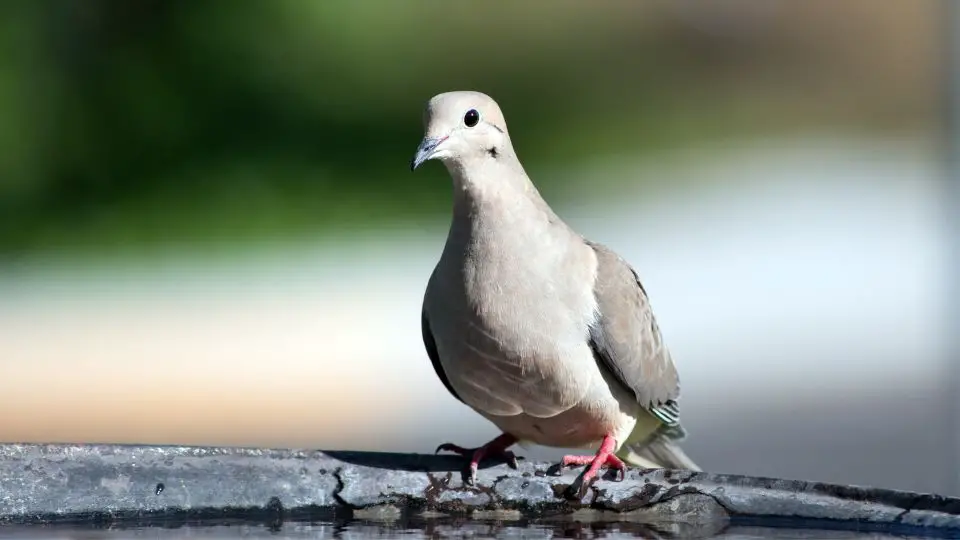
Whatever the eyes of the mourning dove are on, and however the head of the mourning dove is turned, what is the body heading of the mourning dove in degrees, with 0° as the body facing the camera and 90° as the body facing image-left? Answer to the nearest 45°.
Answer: approximately 45°
